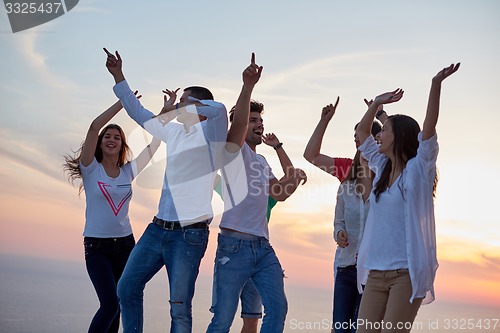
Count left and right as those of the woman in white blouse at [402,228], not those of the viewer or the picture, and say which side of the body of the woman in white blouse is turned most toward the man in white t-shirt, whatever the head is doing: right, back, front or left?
right

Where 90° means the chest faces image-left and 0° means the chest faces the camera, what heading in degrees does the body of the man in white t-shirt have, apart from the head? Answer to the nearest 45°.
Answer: approximately 315°

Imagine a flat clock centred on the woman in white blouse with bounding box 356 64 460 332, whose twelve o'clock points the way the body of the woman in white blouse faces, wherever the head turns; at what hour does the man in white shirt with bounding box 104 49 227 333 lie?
The man in white shirt is roughly at 2 o'clock from the woman in white blouse.

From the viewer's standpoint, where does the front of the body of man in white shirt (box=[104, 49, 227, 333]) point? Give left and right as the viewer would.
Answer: facing the viewer and to the left of the viewer

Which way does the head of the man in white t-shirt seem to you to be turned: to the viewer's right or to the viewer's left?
to the viewer's right

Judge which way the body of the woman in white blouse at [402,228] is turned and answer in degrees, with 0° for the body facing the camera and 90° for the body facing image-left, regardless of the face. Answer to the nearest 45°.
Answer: approximately 45°

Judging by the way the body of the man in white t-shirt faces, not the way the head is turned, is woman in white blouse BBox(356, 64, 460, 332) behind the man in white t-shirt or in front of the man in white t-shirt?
in front

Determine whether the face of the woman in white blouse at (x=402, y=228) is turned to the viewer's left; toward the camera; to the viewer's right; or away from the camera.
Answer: to the viewer's left
